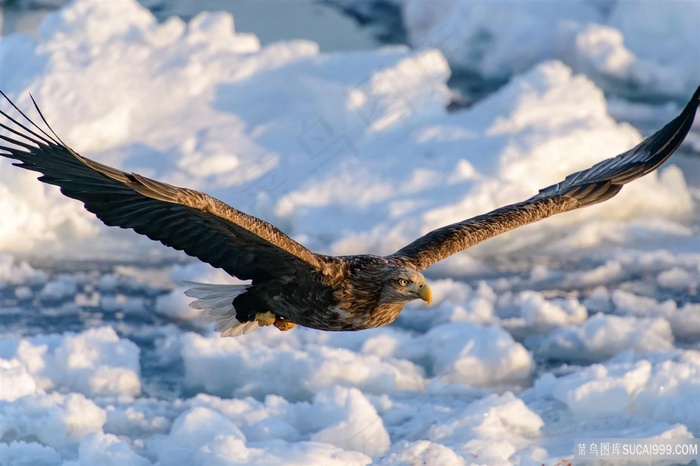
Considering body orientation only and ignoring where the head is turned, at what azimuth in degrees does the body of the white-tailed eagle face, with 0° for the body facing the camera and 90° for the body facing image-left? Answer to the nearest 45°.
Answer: approximately 315°
